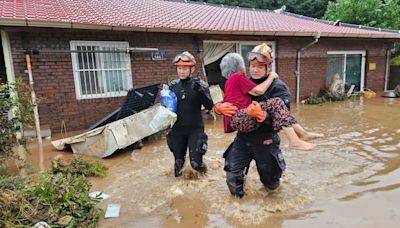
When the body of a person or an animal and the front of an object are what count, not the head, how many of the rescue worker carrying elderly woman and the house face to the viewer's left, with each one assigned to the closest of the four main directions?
0

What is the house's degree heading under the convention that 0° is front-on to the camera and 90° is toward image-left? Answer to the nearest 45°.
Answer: approximately 315°

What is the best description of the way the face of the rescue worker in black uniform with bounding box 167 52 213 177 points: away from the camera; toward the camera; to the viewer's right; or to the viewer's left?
toward the camera

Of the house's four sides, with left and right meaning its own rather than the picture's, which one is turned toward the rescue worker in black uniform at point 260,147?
front
